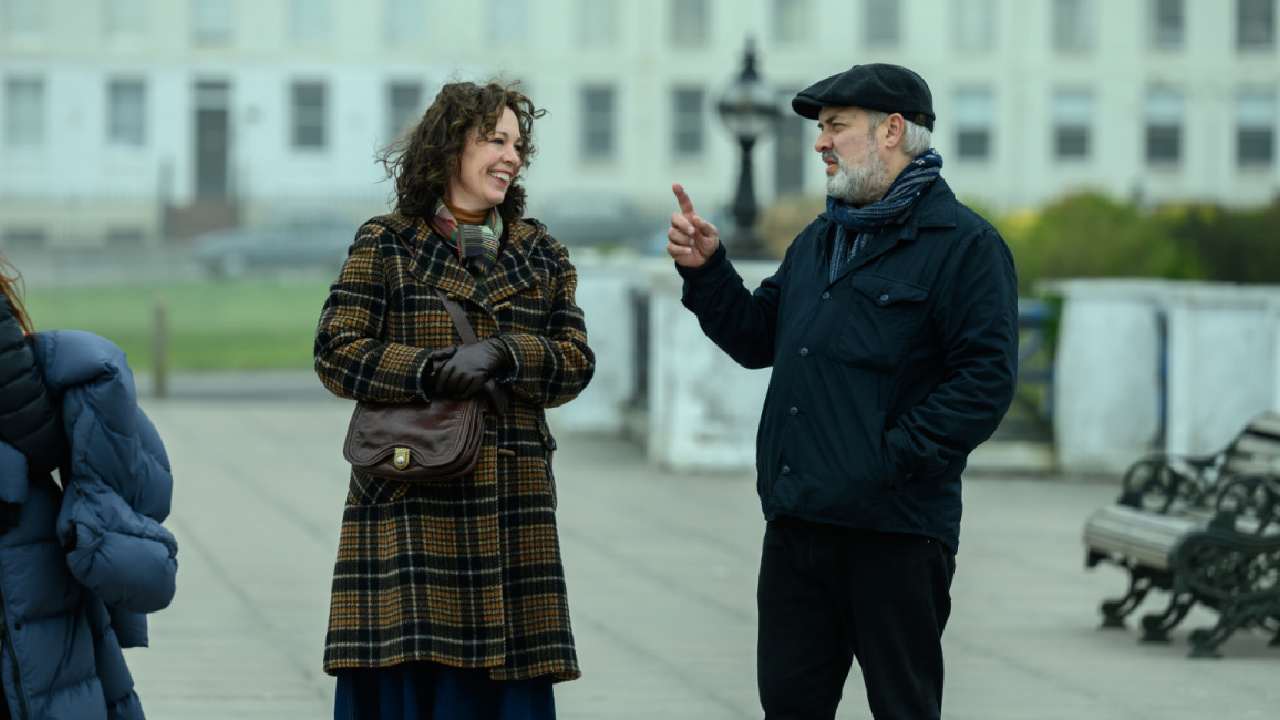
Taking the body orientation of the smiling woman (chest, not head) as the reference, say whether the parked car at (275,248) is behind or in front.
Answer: behind

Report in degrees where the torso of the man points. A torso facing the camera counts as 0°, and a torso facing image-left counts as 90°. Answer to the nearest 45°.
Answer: approximately 45°

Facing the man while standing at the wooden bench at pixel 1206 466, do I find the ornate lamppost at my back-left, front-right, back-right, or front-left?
back-right

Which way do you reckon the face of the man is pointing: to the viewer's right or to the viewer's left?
to the viewer's left

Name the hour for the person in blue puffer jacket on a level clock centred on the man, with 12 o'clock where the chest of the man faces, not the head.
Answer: The person in blue puffer jacket is roughly at 1 o'clock from the man.

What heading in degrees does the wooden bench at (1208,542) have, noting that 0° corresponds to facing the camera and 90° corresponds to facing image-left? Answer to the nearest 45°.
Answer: approximately 45°

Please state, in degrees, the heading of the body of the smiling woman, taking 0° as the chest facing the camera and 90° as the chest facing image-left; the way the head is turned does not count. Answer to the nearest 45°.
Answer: approximately 315°

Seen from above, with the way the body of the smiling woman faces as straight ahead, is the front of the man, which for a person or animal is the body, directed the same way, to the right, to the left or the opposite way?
to the right
